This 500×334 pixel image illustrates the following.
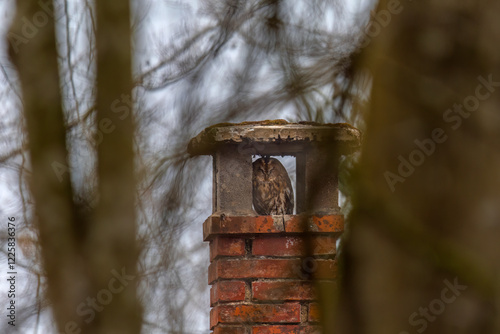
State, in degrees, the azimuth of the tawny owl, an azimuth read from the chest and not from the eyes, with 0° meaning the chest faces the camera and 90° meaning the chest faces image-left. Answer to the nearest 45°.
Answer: approximately 0°
